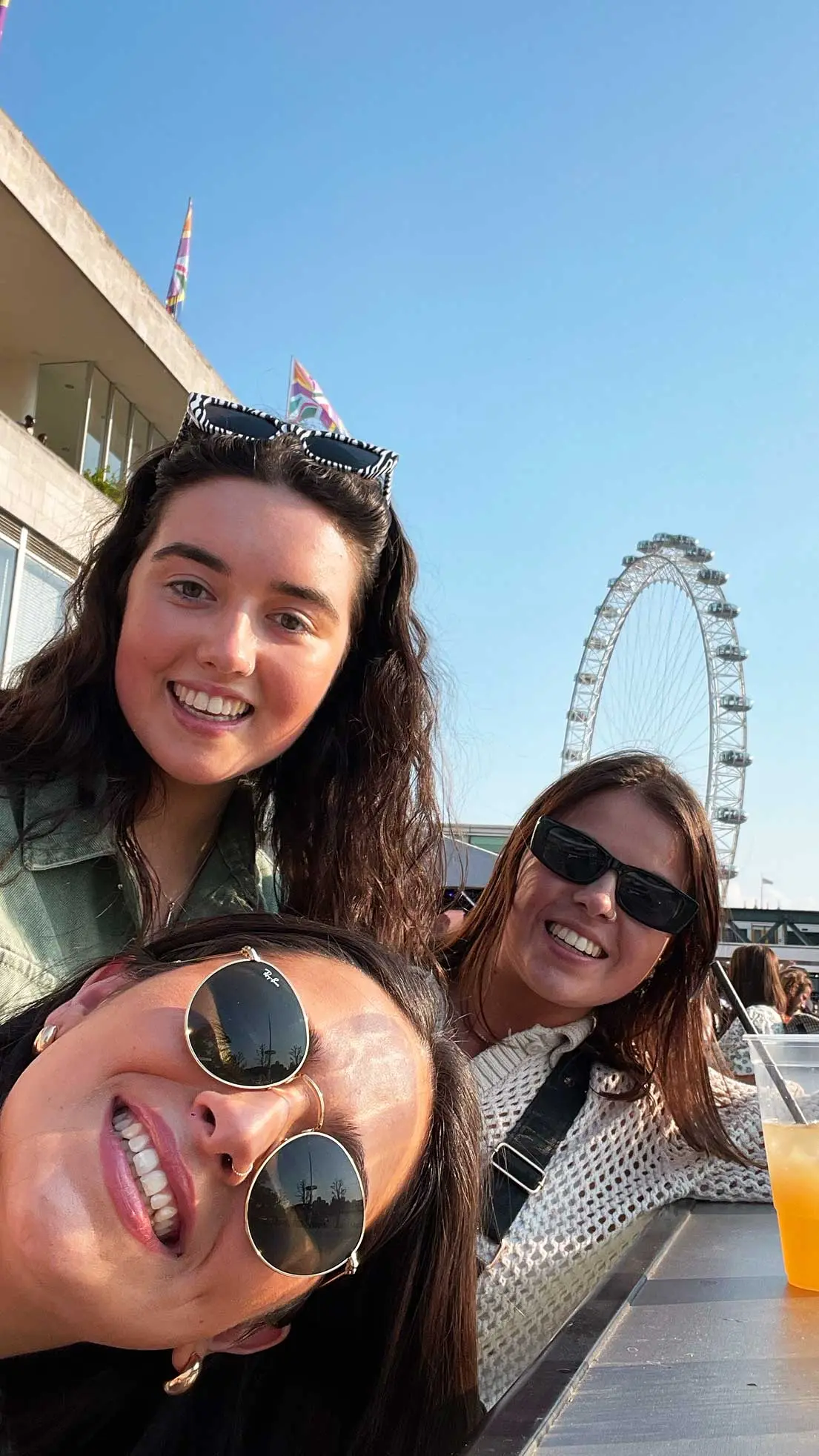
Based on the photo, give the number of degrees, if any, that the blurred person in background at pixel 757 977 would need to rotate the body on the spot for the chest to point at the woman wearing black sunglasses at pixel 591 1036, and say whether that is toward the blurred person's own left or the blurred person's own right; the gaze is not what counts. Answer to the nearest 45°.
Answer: approximately 180°

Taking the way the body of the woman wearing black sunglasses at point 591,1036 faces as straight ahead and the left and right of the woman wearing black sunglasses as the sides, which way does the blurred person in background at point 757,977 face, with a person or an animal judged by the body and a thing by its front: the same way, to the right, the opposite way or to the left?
the opposite way

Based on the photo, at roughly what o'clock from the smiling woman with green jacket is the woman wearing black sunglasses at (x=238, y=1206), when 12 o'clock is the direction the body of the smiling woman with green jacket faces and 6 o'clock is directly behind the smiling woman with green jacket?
The woman wearing black sunglasses is roughly at 12 o'clock from the smiling woman with green jacket.

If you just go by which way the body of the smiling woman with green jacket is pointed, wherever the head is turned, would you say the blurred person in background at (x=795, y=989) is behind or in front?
behind

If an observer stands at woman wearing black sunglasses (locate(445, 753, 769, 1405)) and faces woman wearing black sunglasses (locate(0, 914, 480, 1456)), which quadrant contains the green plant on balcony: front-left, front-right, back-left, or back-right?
back-right

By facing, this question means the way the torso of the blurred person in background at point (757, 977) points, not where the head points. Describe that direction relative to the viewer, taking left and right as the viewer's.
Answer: facing away from the viewer

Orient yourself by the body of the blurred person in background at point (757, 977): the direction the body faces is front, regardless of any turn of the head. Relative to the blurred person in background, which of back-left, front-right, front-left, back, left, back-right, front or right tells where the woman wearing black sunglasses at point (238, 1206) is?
back

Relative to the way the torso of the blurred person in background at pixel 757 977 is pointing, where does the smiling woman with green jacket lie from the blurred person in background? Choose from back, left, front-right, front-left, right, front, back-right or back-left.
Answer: back

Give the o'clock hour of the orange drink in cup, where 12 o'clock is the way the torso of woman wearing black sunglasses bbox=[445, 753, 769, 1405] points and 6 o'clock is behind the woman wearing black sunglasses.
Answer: The orange drink in cup is roughly at 11 o'clock from the woman wearing black sunglasses.

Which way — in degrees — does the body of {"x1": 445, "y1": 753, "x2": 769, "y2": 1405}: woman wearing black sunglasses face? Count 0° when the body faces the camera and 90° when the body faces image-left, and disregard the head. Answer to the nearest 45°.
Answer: approximately 0°
